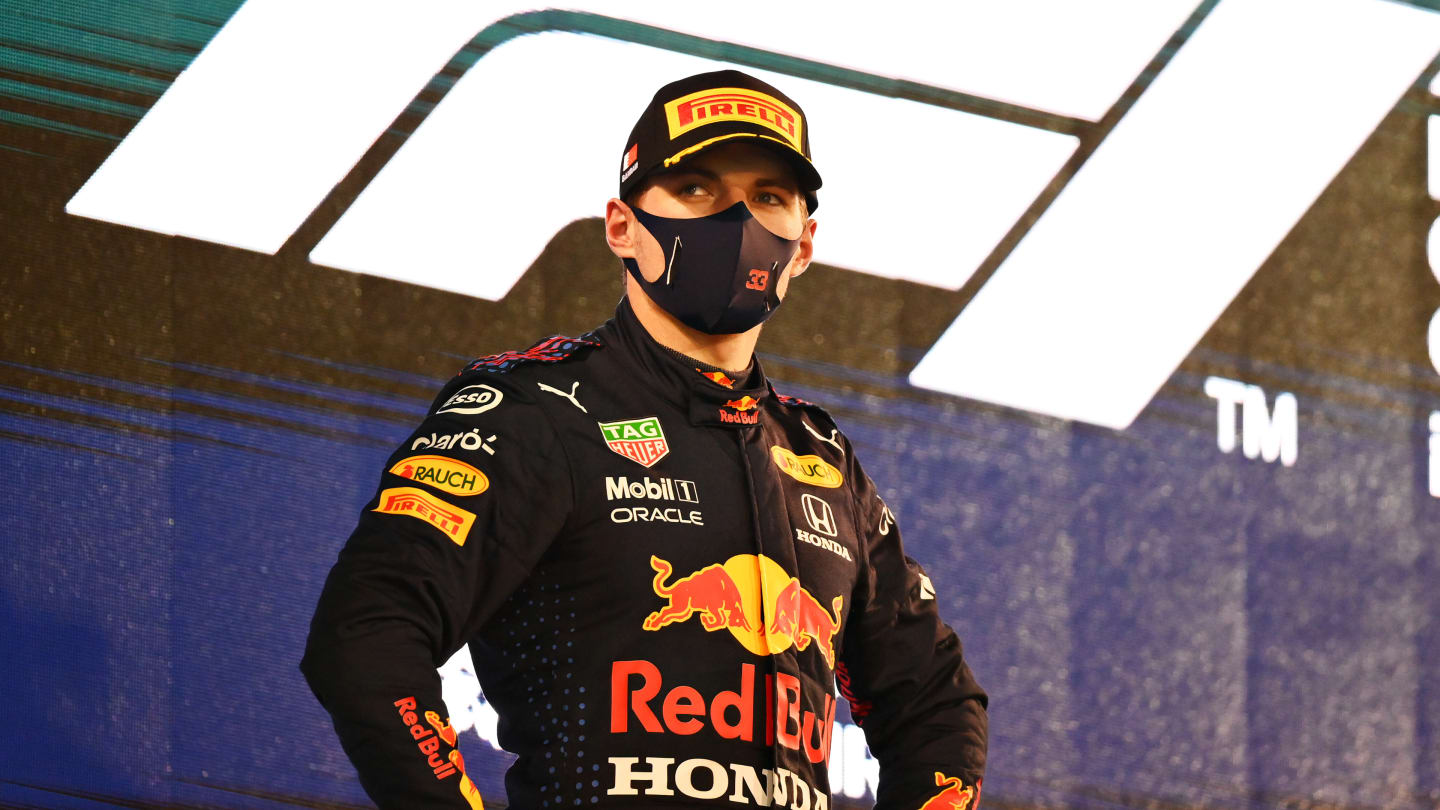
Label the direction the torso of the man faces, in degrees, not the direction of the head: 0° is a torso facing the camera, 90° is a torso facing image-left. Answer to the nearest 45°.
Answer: approximately 315°

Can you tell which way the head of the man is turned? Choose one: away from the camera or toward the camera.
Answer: toward the camera
